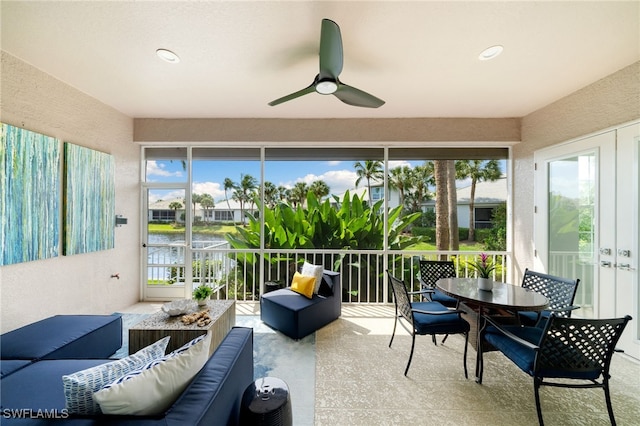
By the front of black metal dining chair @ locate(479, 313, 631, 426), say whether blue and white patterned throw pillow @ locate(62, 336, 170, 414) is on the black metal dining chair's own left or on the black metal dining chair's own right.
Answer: on the black metal dining chair's own left

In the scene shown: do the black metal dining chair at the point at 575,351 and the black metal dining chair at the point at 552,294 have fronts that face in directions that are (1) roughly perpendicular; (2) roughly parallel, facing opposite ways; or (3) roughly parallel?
roughly perpendicular

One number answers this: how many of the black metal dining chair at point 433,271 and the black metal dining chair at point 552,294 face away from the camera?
0

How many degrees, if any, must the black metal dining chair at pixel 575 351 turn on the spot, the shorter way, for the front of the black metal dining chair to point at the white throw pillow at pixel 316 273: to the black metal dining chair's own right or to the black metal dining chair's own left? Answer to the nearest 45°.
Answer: approximately 45° to the black metal dining chair's own left

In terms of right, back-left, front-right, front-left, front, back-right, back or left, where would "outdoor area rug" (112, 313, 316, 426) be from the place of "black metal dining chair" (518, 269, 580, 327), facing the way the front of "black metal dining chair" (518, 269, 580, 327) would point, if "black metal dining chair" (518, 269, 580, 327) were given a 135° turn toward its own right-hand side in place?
back-left

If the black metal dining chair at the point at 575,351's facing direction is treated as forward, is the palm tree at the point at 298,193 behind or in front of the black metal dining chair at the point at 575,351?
in front

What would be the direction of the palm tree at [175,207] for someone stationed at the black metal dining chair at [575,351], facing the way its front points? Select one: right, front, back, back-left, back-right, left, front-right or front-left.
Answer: front-left

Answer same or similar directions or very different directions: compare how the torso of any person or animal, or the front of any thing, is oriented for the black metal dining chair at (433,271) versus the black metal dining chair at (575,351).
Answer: very different directions

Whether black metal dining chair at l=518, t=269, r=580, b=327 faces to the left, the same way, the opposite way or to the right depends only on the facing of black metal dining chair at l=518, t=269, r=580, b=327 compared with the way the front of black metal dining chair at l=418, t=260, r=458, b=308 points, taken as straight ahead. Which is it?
to the right

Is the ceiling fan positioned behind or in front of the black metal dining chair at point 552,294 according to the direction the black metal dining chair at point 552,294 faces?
in front

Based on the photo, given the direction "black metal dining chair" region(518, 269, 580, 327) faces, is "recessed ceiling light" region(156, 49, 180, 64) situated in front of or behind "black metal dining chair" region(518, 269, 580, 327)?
in front

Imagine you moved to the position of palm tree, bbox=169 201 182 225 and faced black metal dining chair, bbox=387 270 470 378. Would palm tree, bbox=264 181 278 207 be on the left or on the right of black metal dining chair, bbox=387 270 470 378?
left

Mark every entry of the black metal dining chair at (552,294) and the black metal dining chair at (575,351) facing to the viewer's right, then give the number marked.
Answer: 0

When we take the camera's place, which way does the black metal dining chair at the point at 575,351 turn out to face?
facing away from the viewer and to the left of the viewer

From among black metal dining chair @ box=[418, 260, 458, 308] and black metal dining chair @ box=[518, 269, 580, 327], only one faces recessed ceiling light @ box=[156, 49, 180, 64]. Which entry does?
black metal dining chair @ box=[518, 269, 580, 327]

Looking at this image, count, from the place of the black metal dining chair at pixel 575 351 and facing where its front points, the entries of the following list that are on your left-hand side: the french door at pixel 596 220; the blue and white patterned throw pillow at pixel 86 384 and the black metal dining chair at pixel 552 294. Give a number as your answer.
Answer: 1

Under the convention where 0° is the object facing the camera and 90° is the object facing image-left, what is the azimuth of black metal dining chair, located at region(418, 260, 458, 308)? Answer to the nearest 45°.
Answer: approximately 315°
